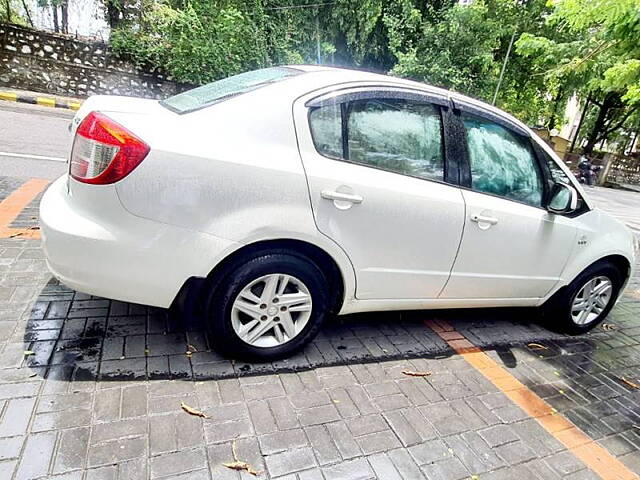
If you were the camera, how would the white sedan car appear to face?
facing away from the viewer and to the right of the viewer
